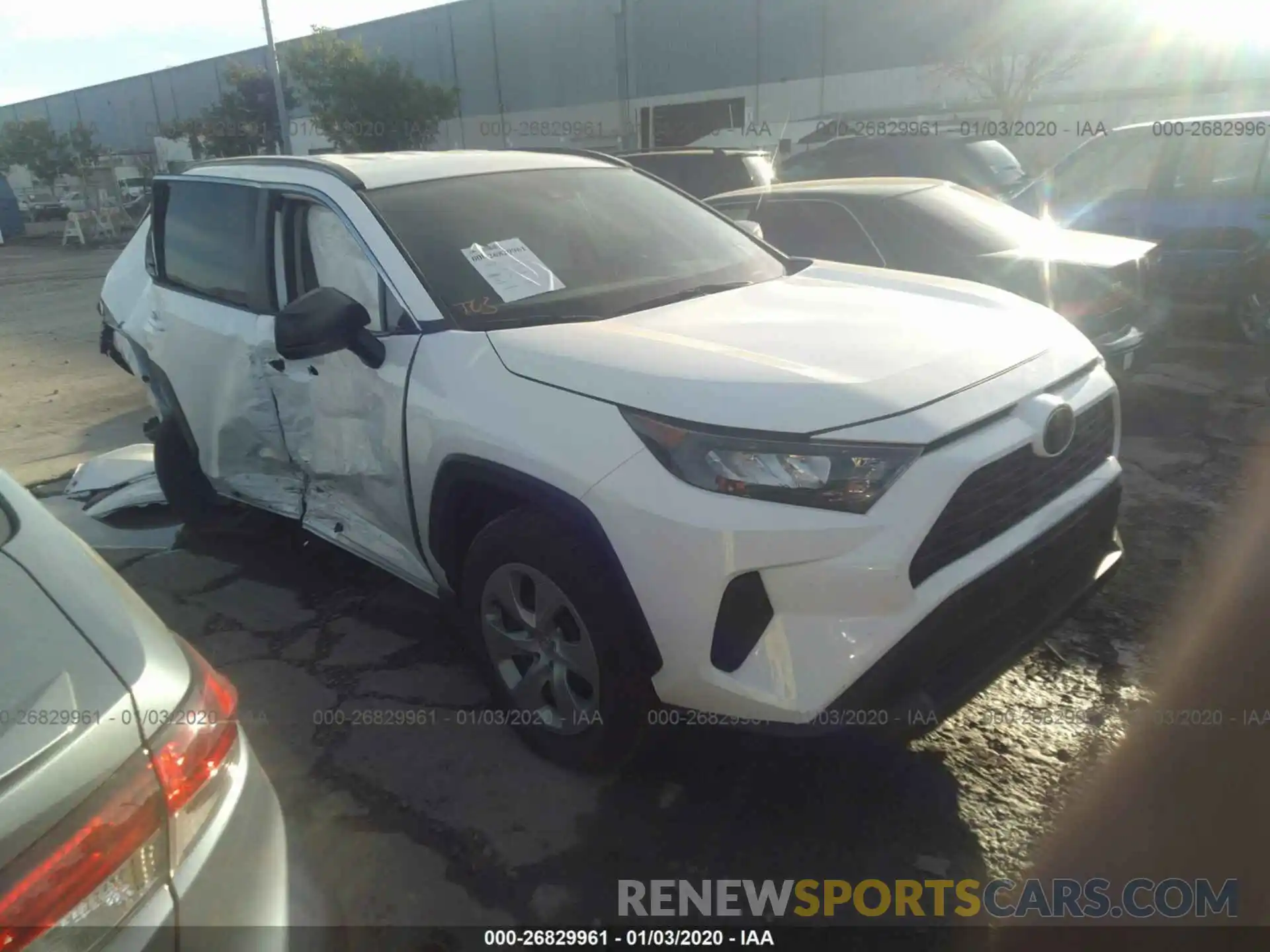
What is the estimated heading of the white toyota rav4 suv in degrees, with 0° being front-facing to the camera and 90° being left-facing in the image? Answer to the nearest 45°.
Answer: approximately 315°

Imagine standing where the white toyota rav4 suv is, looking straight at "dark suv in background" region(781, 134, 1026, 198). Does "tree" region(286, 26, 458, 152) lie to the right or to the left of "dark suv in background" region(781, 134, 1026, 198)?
left

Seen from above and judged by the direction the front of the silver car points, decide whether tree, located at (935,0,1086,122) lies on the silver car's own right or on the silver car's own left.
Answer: on the silver car's own right

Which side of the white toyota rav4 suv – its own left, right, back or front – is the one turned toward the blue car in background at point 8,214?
back

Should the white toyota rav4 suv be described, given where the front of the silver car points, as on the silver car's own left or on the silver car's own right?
on the silver car's own right

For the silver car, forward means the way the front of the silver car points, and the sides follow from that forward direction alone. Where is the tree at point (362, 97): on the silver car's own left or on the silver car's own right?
on the silver car's own right

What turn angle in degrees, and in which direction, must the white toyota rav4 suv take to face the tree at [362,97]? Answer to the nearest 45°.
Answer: approximately 135° to its left

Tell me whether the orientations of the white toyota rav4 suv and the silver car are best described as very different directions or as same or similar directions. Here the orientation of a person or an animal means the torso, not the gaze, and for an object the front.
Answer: very different directions

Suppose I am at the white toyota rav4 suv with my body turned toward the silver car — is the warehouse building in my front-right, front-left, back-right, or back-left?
back-right

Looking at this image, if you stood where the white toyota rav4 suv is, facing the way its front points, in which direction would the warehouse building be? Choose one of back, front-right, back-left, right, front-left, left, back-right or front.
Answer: back-left

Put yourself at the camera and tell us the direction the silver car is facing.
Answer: facing away from the viewer and to the left of the viewer

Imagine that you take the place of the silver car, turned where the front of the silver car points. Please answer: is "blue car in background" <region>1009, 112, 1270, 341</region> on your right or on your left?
on your right
